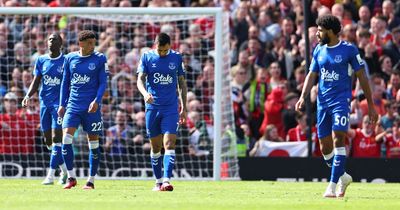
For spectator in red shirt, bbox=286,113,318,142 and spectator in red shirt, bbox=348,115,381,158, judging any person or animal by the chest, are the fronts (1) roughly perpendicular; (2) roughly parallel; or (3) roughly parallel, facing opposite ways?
roughly parallel

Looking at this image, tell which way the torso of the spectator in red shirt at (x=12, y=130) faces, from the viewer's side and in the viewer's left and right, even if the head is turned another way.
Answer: facing the viewer

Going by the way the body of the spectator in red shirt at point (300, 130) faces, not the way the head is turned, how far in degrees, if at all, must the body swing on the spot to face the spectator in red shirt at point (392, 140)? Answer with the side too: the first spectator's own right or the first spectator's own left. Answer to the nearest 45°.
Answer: approximately 90° to the first spectator's own left

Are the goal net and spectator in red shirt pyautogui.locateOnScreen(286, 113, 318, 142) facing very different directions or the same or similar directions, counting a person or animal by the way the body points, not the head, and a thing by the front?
same or similar directions

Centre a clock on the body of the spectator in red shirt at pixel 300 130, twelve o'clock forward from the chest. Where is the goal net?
The goal net is roughly at 3 o'clock from the spectator in red shirt.

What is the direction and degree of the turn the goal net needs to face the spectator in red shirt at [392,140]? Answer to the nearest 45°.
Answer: approximately 90° to its left

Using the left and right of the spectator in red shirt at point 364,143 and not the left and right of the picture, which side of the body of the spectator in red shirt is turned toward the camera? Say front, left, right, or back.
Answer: front

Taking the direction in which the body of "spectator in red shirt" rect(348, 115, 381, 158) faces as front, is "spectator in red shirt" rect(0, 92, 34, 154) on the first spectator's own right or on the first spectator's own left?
on the first spectator's own right

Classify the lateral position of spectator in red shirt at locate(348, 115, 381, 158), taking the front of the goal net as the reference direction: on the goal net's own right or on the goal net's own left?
on the goal net's own left

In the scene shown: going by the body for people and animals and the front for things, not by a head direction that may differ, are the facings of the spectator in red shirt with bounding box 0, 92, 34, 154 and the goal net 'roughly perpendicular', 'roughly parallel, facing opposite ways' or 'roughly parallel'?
roughly parallel

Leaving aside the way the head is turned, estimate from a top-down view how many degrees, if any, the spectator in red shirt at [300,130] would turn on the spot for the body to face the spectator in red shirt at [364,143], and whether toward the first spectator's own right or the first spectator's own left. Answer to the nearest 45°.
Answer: approximately 90° to the first spectator's own left

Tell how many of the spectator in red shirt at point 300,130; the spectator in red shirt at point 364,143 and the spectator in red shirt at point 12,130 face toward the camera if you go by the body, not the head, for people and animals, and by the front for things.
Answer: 3
